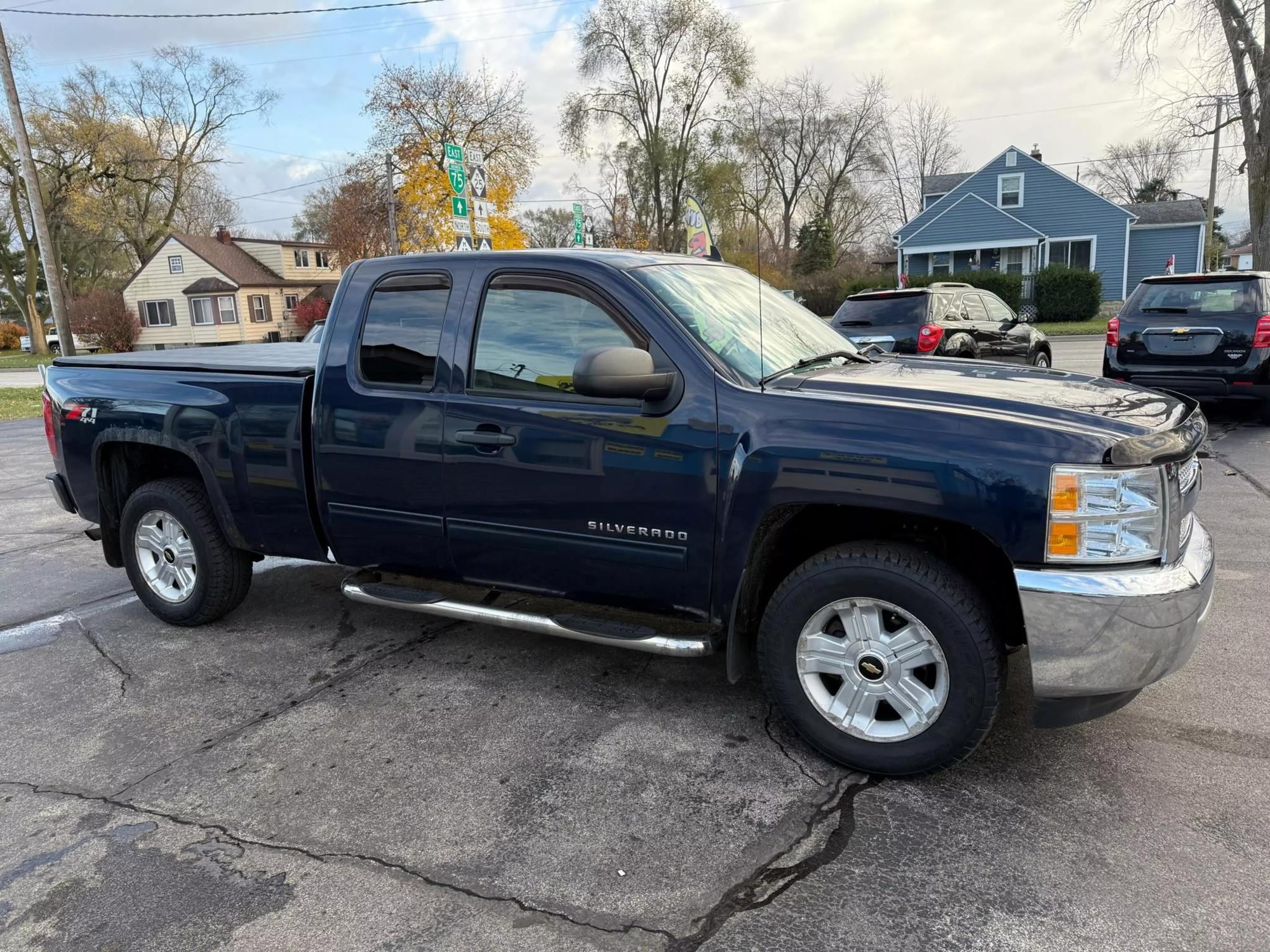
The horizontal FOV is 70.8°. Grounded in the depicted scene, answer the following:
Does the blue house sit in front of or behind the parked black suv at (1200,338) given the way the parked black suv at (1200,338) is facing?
in front

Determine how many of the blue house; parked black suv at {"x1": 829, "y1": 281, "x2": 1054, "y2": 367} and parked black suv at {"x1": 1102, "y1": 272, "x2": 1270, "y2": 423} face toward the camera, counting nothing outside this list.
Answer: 1

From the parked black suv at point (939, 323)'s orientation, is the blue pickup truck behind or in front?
behind

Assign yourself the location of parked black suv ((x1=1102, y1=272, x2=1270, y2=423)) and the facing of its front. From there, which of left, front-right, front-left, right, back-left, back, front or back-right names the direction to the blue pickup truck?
back

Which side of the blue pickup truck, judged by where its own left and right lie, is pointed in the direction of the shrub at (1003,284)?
left

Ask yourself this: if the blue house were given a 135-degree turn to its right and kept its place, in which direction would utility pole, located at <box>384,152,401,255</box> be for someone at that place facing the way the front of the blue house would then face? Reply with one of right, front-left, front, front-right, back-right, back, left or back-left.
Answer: left

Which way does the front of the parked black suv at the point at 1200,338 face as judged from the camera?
facing away from the viewer

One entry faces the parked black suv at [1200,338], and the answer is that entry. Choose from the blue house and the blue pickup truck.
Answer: the blue house

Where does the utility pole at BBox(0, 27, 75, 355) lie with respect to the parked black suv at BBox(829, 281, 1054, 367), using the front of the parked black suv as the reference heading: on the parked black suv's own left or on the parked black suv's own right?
on the parked black suv's own left

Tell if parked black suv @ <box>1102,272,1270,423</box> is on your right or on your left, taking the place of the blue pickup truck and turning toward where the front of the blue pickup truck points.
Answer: on your left

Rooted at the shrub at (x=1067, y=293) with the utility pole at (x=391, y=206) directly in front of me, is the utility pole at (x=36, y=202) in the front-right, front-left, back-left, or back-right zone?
front-left

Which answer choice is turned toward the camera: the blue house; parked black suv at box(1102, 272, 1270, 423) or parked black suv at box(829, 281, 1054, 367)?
the blue house

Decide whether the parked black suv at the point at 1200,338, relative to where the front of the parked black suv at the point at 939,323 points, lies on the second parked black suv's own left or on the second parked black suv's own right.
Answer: on the second parked black suv's own right

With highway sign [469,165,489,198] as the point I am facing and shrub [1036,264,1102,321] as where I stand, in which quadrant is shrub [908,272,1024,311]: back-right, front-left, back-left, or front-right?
front-right

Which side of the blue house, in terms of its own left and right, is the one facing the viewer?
front
